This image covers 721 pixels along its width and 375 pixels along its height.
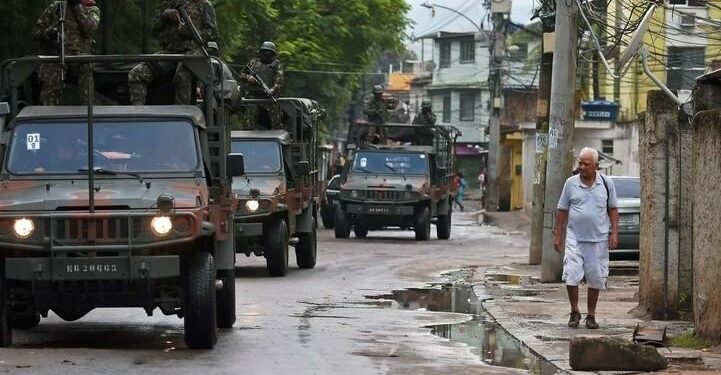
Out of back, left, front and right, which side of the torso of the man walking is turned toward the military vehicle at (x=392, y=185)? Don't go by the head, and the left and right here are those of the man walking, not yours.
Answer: back

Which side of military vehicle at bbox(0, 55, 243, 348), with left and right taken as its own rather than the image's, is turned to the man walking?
left

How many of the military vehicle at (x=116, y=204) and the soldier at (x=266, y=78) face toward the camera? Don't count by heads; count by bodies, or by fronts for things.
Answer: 2

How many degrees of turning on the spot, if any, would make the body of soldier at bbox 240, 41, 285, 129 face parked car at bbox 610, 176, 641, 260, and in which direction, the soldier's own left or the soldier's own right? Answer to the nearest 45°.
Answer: approximately 90° to the soldier's own left

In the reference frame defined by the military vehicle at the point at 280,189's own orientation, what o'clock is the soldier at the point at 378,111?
The soldier is roughly at 5 o'clock from the military vehicle.

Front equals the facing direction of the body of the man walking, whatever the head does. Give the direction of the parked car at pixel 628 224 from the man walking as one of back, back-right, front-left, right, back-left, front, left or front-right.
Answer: back
